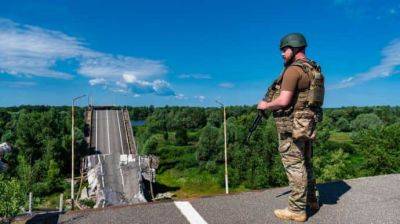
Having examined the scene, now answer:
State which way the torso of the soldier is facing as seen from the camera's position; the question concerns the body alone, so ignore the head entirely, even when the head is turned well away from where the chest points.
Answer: to the viewer's left

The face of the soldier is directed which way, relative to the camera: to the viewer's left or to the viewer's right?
to the viewer's left

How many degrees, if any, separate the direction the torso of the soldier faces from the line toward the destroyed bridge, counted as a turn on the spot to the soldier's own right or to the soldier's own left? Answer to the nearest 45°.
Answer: approximately 45° to the soldier's own right
